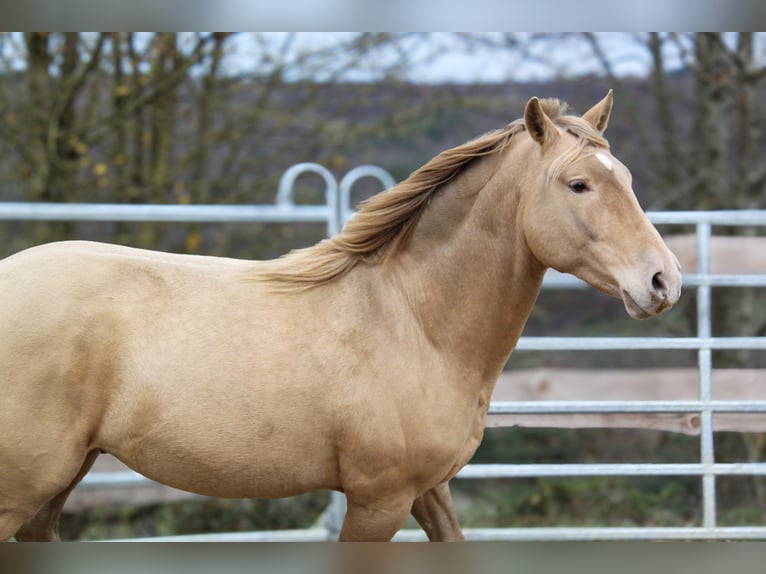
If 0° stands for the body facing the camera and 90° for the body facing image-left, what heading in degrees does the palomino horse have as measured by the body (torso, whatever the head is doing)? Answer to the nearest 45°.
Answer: approximately 270°
